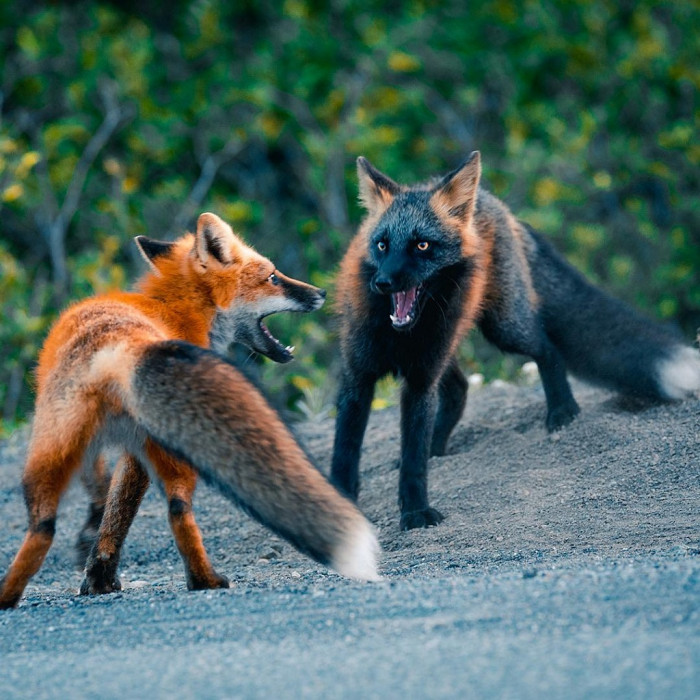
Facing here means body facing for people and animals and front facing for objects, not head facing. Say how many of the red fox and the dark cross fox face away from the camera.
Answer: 1

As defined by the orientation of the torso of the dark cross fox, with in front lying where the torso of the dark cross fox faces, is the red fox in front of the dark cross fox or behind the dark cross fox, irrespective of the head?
in front

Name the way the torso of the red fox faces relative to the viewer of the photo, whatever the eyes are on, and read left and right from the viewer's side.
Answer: facing away from the viewer

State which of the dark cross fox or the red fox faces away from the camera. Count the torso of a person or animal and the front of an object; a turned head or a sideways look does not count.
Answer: the red fox

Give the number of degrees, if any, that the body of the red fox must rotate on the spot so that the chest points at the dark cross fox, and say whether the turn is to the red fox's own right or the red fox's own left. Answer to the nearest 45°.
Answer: approximately 45° to the red fox's own right

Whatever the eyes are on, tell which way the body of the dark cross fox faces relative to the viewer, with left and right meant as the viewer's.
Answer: facing the viewer and to the left of the viewer
